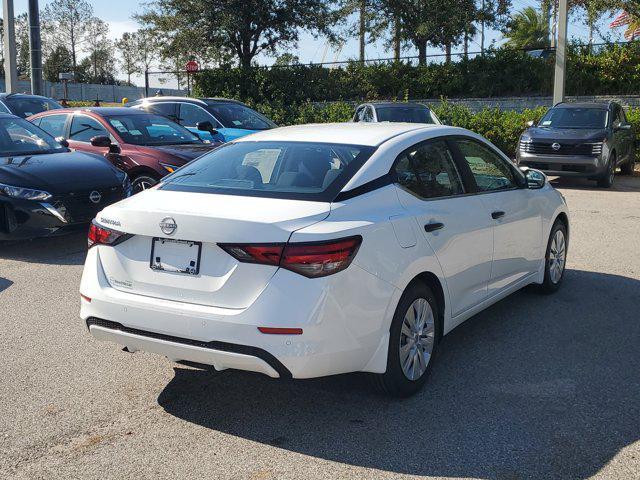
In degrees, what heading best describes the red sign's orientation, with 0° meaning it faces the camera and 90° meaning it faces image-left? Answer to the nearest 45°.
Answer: approximately 0°

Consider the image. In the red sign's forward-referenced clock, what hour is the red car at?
The red car is roughly at 12 o'clock from the red sign.

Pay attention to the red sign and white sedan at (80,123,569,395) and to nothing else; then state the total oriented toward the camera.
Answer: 1

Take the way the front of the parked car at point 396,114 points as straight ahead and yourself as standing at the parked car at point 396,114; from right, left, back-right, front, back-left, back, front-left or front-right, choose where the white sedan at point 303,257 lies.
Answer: front-right

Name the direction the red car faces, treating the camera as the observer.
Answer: facing the viewer and to the right of the viewer

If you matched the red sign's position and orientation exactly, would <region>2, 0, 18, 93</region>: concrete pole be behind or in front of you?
in front

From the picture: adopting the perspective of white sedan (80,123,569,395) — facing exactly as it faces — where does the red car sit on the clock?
The red car is roughly at 10 o'clock from the white sedan.

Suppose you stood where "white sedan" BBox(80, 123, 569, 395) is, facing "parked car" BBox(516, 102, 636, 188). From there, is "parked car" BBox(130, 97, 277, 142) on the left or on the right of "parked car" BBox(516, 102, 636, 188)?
left

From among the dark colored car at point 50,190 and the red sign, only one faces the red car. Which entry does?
the red sign

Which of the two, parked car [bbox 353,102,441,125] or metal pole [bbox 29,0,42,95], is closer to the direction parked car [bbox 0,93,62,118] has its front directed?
the parked car
